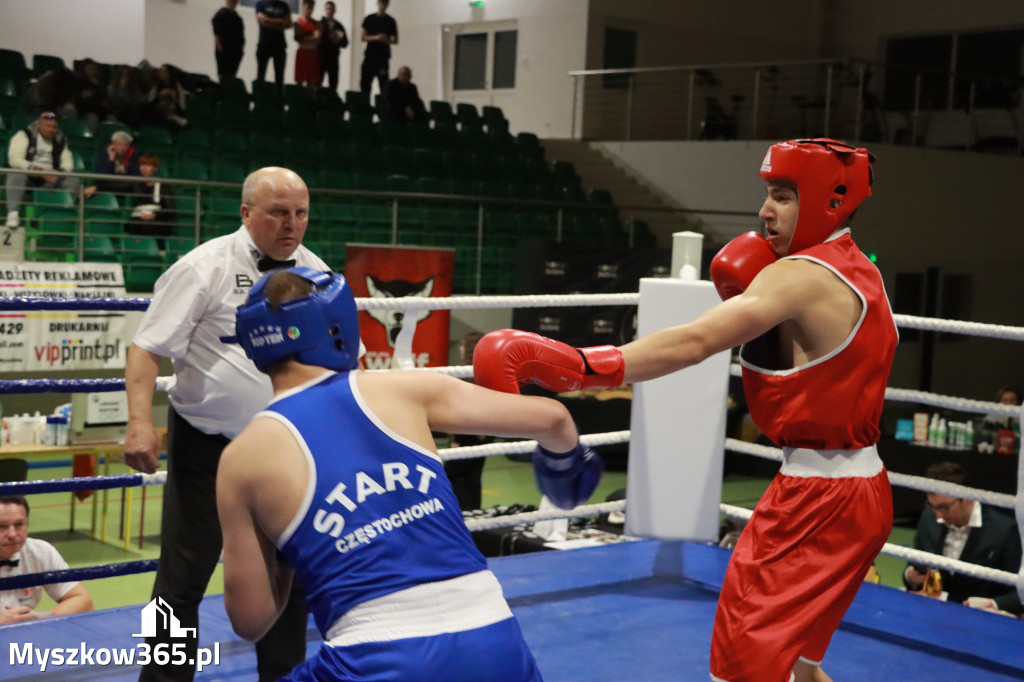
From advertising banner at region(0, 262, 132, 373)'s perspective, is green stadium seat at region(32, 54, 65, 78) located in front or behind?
behind

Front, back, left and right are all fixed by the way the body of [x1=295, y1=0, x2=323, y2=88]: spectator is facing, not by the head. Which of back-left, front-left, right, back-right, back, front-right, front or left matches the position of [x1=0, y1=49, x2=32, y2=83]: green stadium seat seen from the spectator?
right

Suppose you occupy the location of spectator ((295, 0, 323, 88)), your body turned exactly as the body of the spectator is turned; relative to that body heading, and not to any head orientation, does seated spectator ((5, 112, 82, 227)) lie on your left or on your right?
on your right

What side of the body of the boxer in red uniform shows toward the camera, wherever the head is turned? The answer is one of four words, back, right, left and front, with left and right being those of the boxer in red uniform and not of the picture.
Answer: left

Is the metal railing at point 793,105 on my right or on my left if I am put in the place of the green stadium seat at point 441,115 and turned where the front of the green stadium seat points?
on my left

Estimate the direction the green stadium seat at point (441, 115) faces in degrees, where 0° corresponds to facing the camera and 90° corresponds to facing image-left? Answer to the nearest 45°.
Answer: approximately 315°

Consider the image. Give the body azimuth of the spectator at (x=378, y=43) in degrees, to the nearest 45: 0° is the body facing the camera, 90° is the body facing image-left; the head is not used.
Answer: approximately 0°

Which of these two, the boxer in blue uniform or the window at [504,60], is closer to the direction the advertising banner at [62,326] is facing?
the boxer in blue uniform

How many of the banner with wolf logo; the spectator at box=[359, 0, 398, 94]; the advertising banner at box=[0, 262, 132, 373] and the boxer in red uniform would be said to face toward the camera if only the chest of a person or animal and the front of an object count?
3
